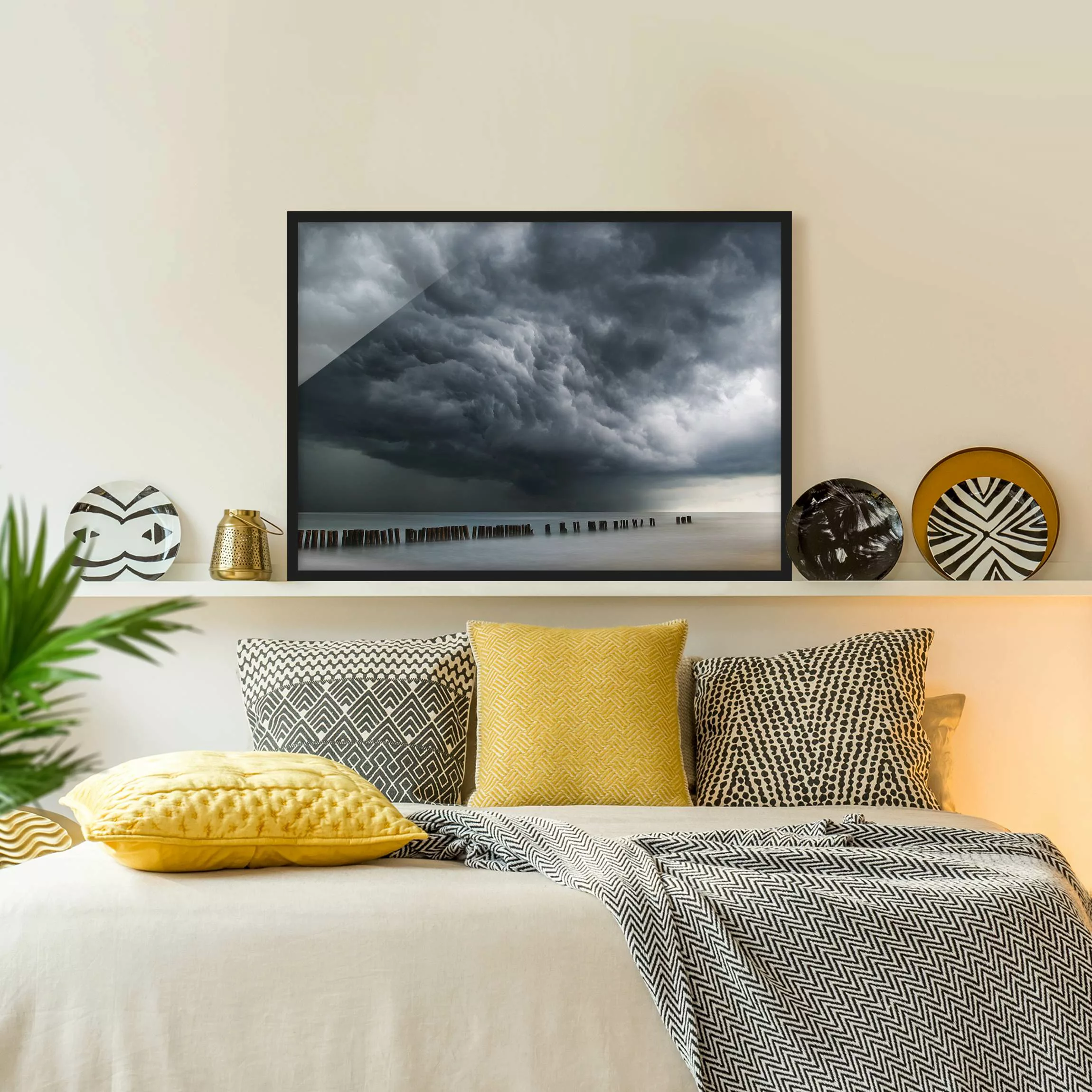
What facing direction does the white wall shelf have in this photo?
toward the camera

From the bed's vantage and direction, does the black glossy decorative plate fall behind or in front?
behind

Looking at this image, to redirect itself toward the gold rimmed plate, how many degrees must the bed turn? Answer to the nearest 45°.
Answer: approximately 135° to its left

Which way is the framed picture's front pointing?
toward the camera

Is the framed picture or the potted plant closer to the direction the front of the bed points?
the potted plant

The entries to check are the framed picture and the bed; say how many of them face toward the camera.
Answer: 2

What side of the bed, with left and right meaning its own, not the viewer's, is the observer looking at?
front

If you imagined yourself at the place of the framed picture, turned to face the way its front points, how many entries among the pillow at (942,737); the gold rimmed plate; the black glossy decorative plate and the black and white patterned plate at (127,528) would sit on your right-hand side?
1

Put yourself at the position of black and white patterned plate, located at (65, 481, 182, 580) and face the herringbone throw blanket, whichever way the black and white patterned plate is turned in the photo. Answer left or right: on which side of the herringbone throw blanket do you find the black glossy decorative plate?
left

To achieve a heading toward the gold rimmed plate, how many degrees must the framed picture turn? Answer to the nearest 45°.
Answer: approximately 90° to its left

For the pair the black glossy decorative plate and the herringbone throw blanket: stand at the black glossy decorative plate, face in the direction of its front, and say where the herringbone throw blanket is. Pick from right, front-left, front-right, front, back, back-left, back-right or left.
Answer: front

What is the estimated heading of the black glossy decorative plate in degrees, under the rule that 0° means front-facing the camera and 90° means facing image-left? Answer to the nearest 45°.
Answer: approximately 0°
